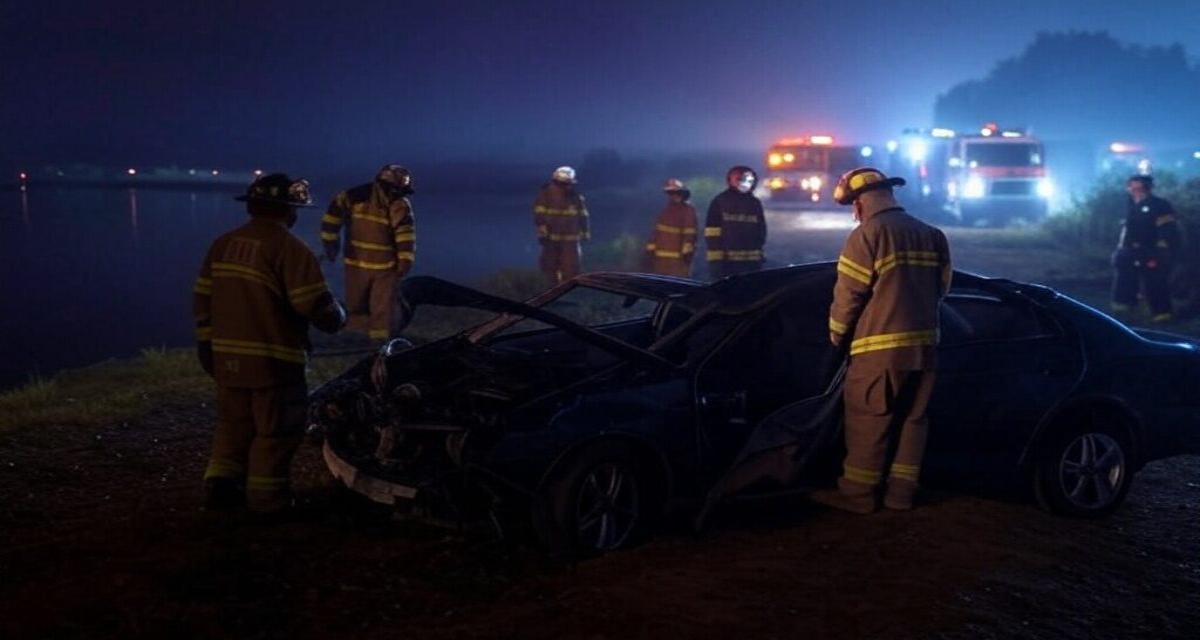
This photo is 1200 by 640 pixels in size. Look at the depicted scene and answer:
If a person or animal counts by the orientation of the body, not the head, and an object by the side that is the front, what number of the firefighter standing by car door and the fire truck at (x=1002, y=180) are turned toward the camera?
1

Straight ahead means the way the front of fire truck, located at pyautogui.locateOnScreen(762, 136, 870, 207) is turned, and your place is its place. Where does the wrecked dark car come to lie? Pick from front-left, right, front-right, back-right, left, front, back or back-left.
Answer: front-left

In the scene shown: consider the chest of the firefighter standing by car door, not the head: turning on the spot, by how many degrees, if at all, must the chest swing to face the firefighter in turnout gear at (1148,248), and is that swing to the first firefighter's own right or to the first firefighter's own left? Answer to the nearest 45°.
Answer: approximately 45° to the first firefighter's own right

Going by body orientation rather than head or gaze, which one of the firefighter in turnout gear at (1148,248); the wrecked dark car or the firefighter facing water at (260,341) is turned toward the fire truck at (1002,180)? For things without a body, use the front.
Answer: the firefighter facing water

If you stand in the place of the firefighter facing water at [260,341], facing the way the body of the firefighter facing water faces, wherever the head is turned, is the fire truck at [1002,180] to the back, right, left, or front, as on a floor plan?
front

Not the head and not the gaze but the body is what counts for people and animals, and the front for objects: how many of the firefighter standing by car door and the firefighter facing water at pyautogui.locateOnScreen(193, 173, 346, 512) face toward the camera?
0

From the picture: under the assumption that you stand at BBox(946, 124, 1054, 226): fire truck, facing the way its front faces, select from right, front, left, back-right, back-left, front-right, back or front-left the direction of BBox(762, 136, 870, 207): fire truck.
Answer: back-right

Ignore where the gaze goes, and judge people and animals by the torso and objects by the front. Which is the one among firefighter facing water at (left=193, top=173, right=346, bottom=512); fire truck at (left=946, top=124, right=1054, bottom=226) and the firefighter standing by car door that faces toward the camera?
the fire truck

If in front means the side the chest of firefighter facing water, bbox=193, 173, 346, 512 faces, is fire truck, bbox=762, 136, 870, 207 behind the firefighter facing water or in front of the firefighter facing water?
in front

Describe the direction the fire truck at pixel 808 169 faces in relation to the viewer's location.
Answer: facing the viewer and to the left of the viewer
